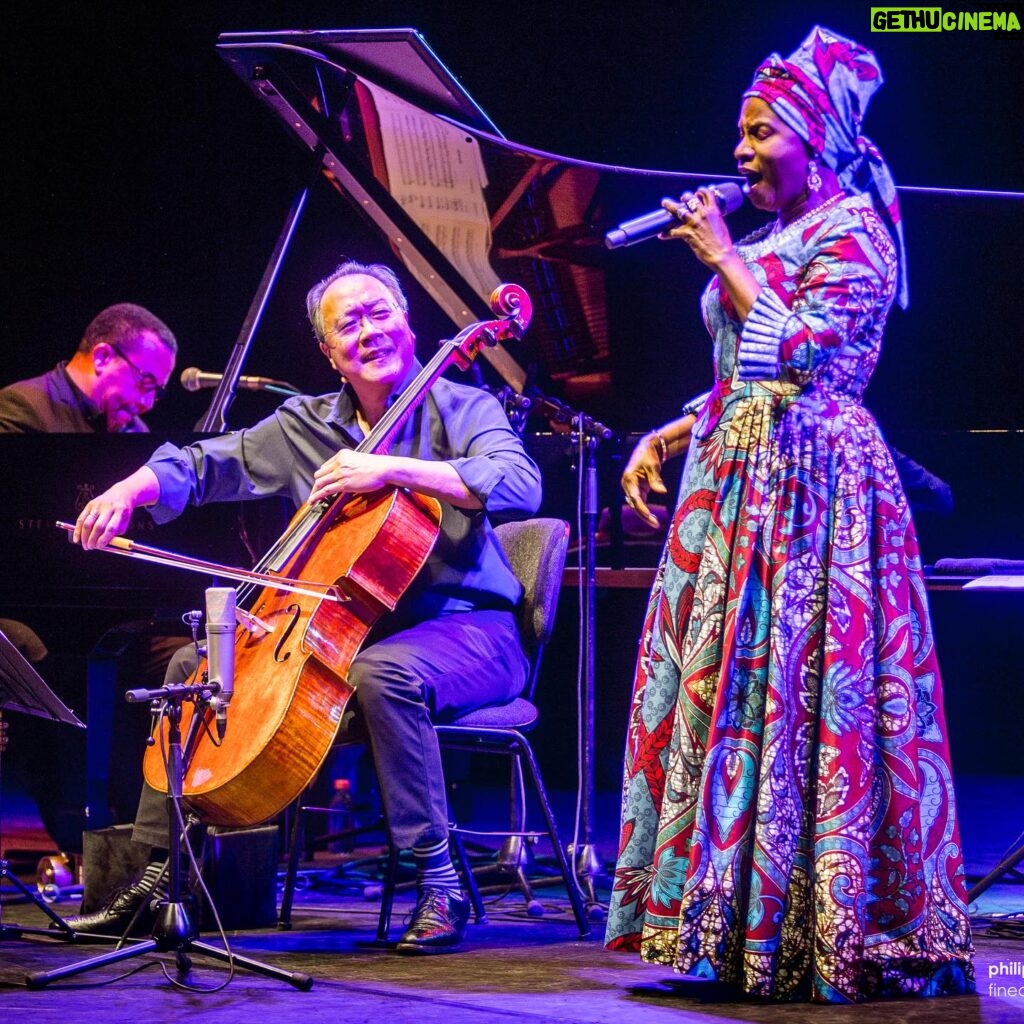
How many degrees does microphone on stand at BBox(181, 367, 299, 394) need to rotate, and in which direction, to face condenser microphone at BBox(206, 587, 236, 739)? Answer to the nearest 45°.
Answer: approximately 90° to its left

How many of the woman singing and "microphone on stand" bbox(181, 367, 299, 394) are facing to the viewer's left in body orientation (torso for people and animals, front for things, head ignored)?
2

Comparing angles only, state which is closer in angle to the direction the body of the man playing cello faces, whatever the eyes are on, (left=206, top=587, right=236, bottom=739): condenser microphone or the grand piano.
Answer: the condenser microphone

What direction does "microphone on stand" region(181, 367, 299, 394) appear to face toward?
to the viewer's left

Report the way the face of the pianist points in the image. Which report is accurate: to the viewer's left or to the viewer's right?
to the viewer's right

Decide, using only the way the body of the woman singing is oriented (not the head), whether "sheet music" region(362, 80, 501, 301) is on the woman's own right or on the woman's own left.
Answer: on the woman's own right

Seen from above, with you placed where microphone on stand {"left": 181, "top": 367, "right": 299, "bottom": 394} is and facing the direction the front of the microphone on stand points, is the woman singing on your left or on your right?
on your left

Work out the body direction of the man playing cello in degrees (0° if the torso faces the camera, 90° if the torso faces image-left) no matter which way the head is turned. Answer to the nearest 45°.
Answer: approximately 45°

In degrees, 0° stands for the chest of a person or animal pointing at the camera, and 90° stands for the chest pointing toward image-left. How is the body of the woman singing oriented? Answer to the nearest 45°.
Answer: approximately 90°
